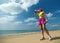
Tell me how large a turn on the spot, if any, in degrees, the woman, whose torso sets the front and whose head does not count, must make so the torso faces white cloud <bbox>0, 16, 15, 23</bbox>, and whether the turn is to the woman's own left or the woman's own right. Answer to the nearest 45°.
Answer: approximately 45° to the woman's own right

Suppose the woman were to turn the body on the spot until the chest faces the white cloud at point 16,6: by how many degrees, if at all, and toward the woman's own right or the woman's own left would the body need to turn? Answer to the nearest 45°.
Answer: approximately 45° to the woman's own right
